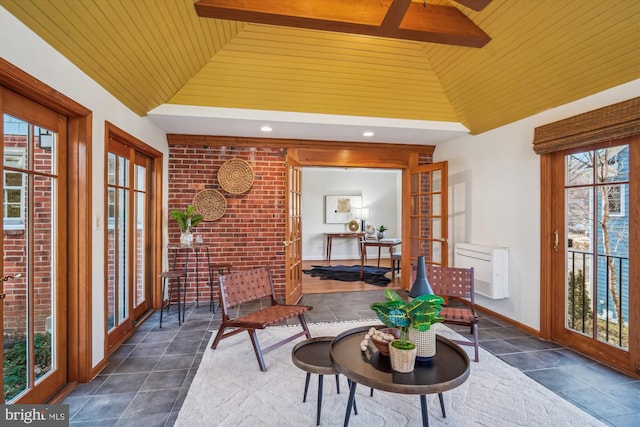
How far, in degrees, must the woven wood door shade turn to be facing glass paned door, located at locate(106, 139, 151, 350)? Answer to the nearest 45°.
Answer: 0° — it already faces it

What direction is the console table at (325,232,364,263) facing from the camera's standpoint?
toward the camera

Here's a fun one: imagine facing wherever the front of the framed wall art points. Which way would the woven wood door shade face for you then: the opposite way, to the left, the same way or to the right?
to the right

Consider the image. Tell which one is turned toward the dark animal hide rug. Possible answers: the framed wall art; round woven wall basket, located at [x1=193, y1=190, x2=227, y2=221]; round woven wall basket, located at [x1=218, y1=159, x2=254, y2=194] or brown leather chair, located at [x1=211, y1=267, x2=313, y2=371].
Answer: the framed wall art

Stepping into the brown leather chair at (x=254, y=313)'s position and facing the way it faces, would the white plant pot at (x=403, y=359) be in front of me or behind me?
in front

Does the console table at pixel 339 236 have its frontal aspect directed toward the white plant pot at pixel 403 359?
yes

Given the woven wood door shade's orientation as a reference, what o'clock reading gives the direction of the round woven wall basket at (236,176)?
The round woven wall basket is roughly at 1 o'clock from the woven wood door shade.

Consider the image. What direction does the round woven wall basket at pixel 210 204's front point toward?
toward the camera

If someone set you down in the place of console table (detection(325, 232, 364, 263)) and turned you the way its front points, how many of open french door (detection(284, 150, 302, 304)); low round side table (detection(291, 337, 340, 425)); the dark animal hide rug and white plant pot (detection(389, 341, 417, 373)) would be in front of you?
4

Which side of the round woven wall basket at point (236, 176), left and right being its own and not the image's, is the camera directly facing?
front

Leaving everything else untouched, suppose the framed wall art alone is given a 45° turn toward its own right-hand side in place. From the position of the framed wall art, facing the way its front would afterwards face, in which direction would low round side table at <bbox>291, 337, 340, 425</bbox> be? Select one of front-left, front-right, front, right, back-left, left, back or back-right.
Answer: front-left

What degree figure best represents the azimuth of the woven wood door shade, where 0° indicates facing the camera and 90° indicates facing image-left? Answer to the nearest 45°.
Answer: approximately 45°

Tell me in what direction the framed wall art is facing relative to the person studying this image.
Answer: facing the viewer
